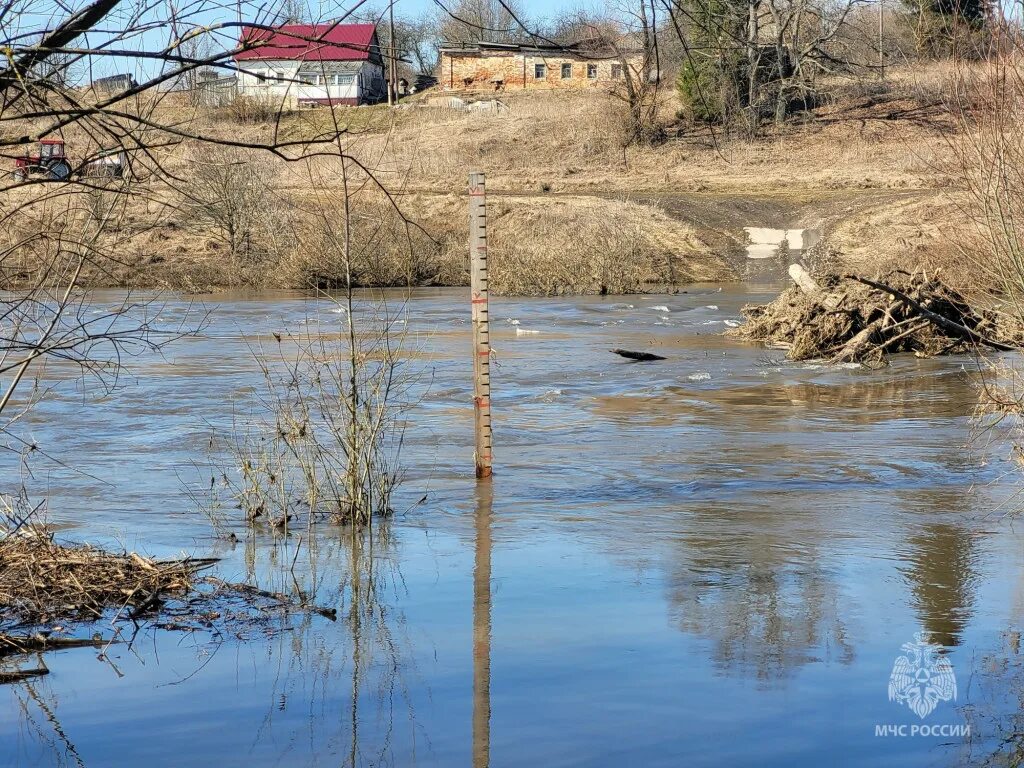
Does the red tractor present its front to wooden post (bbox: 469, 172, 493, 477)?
no

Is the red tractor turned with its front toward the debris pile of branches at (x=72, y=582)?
no

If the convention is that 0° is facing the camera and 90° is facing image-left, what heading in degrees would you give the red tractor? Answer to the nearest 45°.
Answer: approximately 90°
